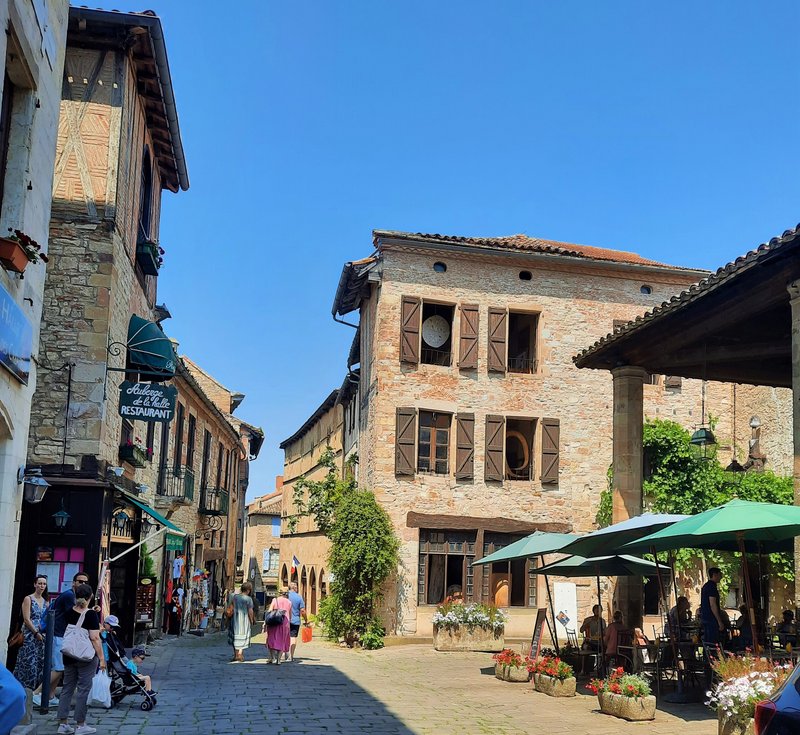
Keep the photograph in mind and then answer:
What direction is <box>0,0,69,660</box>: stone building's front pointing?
to the viewer's right

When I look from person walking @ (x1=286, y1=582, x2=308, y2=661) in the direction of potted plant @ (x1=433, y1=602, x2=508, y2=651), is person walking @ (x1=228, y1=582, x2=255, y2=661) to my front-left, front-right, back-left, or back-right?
back-left

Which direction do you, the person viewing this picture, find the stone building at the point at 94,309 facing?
facing to the right of the viewer

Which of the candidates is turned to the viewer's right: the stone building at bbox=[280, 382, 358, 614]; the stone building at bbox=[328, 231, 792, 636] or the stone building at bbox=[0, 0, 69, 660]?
the stone building at bbox=[0, 0, 69, 660]

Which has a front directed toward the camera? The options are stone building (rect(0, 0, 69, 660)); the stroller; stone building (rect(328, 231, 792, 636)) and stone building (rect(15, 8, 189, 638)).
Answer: stone building (rect(328, 231, 792, 636))
